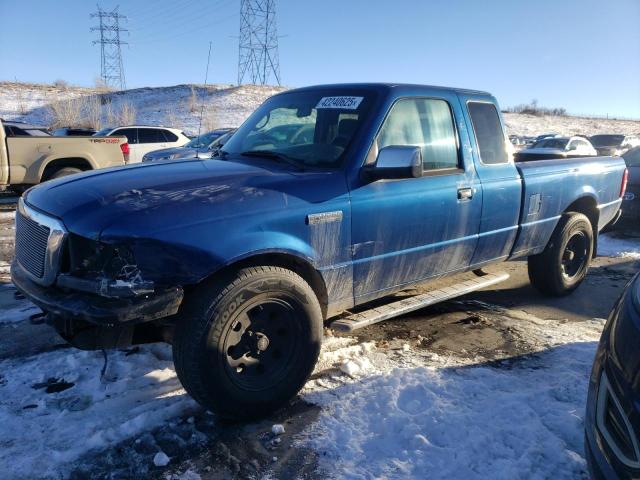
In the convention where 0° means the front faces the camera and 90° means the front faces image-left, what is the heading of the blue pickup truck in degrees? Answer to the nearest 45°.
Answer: approximately 45°

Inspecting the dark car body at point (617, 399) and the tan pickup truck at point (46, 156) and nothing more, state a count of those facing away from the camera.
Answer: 0

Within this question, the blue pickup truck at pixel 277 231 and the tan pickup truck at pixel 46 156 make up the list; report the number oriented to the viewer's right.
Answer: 0

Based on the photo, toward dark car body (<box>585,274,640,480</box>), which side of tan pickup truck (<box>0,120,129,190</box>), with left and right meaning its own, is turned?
left

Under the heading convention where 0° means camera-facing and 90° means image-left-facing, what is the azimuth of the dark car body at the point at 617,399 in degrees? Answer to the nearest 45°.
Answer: approximately 45°

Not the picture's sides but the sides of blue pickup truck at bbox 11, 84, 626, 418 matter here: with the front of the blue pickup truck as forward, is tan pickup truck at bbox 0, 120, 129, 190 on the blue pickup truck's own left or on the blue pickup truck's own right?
on the blue pickup truck's own right

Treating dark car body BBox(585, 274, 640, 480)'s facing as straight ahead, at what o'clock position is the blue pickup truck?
The blue pickup truck is roughly at 2 o'clock from the dark car body.

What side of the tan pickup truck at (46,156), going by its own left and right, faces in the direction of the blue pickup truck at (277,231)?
left

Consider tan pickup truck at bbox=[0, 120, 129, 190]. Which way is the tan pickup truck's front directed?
to the viewer's left
